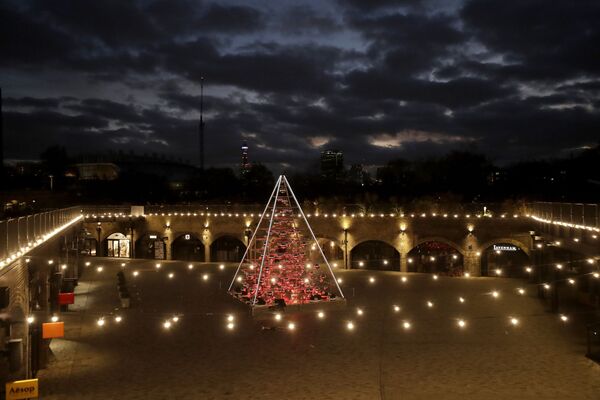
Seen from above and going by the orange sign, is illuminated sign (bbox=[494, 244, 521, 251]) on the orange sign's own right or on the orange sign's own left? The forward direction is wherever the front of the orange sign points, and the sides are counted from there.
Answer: on the orange sign's own left

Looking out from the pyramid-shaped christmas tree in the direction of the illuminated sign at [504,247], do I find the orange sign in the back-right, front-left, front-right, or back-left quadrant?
back-right

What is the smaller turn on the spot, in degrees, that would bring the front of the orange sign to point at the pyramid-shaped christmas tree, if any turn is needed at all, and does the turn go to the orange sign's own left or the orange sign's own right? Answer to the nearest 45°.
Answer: approximately 135° to the orange sign's own left

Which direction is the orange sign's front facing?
toward the camera
